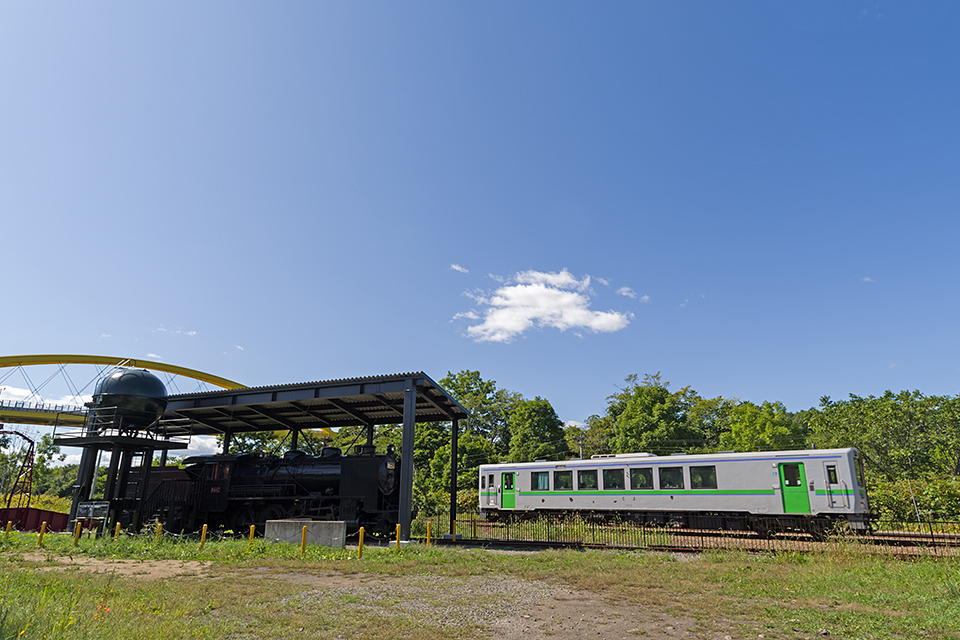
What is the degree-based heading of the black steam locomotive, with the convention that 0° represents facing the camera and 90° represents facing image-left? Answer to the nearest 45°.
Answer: approximately 315°

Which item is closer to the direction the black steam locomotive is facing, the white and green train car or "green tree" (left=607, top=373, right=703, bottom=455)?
the white and green train car

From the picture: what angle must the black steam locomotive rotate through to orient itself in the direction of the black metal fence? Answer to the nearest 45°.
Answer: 0° — it already faces it

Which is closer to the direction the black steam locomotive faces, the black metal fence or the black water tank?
the black metal fence

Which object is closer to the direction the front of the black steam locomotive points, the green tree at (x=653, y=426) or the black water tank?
the green tree

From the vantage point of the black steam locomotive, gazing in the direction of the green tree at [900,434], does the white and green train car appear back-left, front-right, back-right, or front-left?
front-right

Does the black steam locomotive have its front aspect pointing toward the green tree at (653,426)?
no

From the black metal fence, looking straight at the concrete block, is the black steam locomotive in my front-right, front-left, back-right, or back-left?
front-right

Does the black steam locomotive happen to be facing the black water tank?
no

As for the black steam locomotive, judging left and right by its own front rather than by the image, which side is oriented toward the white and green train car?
front

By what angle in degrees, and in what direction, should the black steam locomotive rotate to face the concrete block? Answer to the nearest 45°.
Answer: approximately 45° to its right

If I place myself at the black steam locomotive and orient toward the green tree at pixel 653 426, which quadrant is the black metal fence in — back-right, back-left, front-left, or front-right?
front-right

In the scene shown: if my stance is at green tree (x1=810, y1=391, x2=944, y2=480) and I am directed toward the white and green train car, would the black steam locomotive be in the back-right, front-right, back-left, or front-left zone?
front-right
